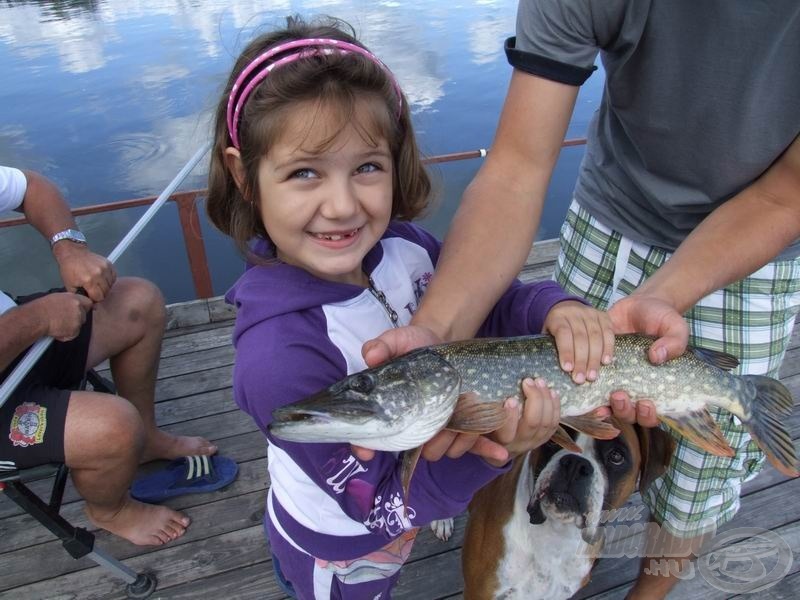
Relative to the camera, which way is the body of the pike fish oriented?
to the viewer's left

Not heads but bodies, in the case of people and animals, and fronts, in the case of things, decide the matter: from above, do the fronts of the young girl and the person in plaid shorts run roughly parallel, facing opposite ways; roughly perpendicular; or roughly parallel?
roughly perpendicular

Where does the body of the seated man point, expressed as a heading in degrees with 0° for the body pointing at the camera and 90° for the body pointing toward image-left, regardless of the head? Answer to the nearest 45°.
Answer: approximately 270°

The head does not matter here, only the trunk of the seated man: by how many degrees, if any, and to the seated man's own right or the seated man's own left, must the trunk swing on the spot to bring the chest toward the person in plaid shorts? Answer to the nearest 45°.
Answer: approximately 45° to the seated man's own right

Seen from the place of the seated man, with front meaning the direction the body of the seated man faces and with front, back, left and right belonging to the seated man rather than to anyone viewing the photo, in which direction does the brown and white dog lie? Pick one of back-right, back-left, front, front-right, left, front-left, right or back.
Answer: front-right

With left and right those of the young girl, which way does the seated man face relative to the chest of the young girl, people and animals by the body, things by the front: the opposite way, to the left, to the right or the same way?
to the left

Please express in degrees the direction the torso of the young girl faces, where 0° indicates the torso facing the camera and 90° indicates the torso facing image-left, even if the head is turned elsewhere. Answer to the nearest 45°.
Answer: approximately 315°

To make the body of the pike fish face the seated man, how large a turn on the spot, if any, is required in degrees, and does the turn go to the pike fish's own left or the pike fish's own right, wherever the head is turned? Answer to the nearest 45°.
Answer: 0° — it already faces them
